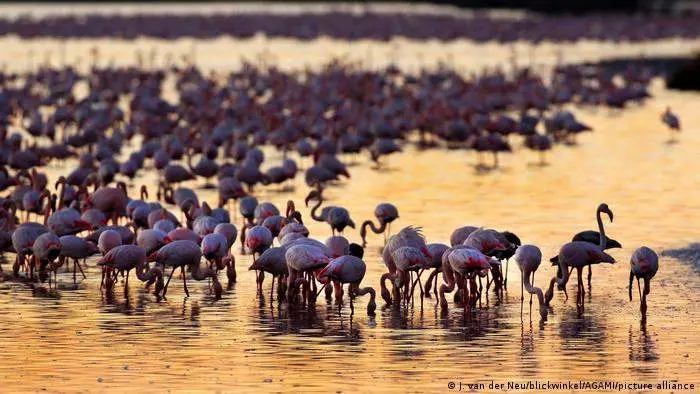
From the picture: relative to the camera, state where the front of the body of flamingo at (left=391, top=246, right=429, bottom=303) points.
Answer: to the viewer's left

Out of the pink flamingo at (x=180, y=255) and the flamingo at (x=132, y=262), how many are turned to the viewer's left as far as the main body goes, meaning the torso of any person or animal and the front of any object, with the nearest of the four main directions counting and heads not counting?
0

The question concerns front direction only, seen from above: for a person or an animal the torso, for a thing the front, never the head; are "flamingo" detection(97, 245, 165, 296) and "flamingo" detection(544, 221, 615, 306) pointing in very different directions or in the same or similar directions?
very different directions

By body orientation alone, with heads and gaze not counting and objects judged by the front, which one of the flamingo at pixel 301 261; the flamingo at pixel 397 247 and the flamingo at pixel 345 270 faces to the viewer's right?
the flamingo at pixel 345 270

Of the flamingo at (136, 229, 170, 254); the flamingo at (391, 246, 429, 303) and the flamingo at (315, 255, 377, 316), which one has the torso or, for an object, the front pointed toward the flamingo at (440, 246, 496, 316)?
the flamingo at (315, 255, 377, 316)

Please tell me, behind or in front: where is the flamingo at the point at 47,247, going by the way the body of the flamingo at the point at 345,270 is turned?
behind

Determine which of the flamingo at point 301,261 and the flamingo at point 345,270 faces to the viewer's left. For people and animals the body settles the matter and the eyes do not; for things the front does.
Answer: the flamingo at point 301,261

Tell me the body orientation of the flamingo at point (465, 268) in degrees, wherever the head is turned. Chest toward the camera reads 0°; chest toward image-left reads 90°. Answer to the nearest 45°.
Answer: approximately 90°

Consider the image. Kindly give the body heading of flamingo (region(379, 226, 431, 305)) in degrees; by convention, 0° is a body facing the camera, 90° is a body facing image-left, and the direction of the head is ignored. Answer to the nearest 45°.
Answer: approximately 90°

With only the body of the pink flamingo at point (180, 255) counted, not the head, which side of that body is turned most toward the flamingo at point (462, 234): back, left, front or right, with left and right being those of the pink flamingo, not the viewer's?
front
